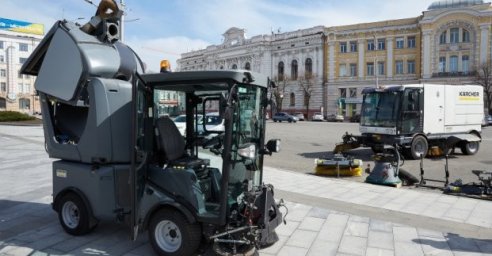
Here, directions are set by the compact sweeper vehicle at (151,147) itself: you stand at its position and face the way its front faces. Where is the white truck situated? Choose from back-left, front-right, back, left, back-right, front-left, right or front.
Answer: left

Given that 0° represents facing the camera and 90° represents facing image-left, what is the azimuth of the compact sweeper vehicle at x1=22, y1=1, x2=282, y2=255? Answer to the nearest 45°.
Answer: approximately 315°

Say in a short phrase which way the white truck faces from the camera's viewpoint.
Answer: facing the viewer and to the left of the viewer

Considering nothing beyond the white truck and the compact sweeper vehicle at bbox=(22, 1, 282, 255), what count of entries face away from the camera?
0

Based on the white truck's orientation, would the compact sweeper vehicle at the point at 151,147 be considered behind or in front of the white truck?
in front
